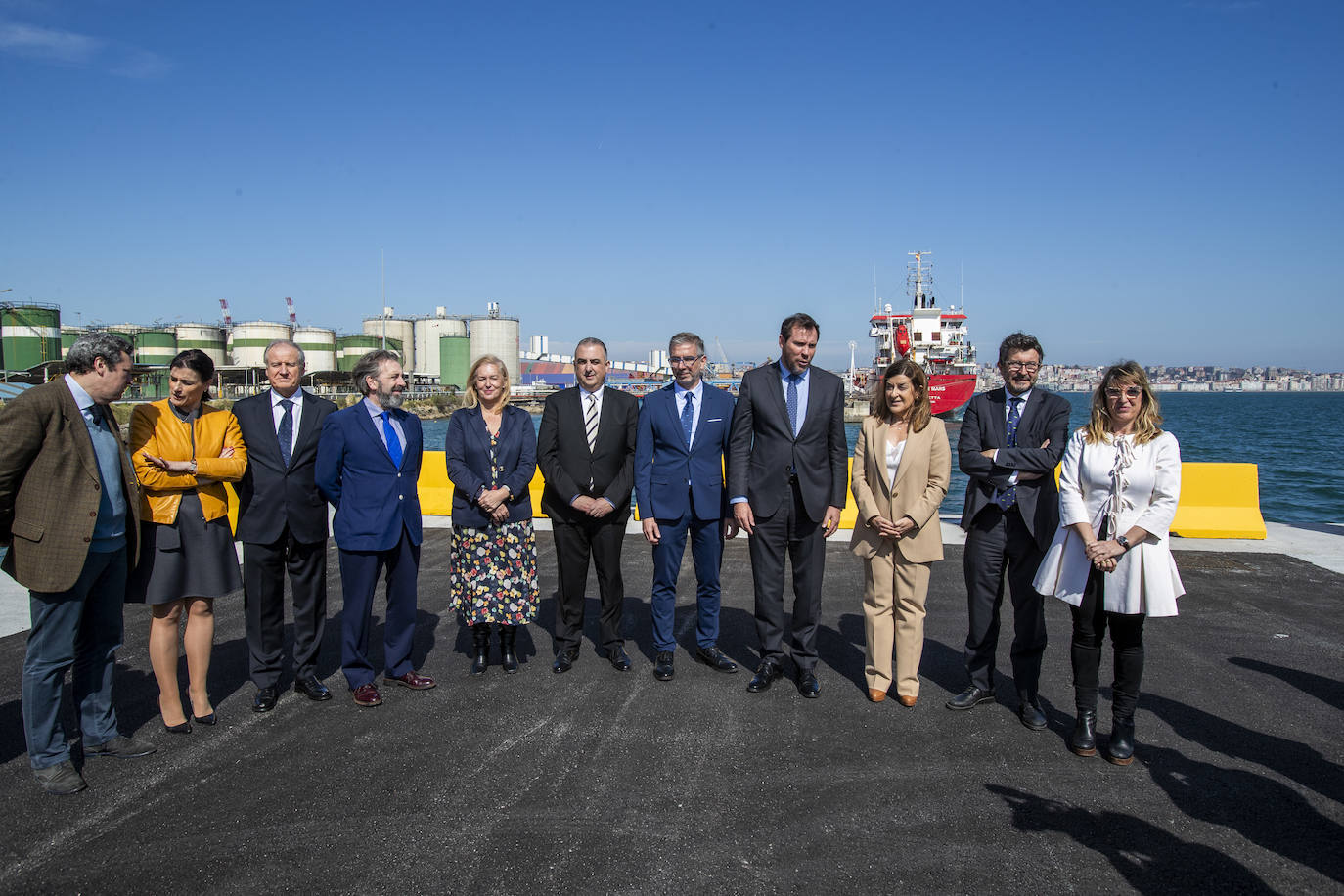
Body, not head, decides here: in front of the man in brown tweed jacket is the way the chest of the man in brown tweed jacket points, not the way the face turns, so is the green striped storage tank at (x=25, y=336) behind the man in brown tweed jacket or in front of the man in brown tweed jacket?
behind

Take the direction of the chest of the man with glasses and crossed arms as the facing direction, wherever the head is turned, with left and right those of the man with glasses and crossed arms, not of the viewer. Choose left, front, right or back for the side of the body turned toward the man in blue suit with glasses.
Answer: right

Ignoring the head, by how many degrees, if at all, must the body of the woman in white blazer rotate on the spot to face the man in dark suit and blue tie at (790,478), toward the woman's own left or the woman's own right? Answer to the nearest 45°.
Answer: approximately 90° to the woman's own right

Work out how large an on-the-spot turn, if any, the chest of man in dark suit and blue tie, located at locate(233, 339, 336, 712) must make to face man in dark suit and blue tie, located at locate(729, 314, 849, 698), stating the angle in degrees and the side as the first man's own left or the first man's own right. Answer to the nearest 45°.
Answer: approximately 90° to the first man's own left

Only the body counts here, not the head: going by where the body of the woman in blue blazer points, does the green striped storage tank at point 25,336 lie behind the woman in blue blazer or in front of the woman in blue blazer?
behind

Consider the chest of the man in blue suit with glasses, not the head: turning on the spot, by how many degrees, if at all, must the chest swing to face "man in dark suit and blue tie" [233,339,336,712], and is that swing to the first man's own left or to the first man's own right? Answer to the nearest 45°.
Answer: approximately 90° to the first man's own right

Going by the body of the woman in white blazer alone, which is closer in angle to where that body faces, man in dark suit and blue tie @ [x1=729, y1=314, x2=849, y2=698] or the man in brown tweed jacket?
the man in brown tweed jacket

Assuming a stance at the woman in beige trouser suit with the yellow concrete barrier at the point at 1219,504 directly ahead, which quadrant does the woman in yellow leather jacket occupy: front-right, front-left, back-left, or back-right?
back-left

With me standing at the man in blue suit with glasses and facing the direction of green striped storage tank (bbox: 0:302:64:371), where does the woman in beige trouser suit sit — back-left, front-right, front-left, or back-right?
back-right
